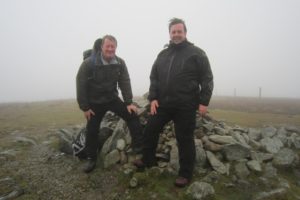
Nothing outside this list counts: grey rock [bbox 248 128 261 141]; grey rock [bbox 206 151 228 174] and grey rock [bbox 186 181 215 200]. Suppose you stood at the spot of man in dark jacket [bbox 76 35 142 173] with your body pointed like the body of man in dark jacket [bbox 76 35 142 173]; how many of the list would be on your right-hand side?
0

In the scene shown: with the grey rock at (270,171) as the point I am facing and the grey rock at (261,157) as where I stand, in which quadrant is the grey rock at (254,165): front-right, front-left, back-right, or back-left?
front-right

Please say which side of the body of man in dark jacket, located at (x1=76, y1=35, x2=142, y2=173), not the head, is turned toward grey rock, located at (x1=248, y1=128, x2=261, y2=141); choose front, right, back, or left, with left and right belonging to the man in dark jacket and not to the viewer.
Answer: left

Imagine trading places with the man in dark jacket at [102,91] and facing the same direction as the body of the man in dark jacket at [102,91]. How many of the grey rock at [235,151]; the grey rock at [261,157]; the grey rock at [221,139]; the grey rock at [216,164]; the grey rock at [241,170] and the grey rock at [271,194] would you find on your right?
0

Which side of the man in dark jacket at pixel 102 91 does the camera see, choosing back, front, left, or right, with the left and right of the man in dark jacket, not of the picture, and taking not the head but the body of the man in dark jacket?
front

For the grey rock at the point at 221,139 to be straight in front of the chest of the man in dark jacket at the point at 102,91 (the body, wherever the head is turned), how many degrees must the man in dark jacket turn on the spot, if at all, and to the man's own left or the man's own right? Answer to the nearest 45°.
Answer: approximately 90° to the man's own left

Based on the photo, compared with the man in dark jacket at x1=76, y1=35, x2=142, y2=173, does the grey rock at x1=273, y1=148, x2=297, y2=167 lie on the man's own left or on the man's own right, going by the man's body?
on the man's own left

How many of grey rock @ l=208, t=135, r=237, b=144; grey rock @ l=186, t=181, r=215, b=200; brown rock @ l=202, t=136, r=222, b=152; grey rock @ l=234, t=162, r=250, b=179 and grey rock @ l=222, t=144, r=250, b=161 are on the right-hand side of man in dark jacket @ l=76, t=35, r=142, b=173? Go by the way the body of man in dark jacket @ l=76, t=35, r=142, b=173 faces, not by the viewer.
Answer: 0

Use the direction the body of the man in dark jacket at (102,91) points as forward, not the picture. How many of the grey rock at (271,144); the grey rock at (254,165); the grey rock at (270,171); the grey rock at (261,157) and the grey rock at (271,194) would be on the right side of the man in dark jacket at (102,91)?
0

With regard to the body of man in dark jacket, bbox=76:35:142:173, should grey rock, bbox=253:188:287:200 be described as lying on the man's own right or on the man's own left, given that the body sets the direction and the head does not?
on the man's own left

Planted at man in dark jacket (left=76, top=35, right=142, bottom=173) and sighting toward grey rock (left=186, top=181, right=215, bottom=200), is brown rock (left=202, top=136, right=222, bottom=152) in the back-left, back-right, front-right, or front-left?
front-left

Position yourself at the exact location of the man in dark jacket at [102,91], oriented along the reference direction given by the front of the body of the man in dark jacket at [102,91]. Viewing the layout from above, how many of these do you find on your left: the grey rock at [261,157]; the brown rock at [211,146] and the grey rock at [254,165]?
3

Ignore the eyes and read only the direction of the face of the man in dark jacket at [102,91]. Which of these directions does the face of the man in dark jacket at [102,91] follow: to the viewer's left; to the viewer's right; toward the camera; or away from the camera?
toward the camera

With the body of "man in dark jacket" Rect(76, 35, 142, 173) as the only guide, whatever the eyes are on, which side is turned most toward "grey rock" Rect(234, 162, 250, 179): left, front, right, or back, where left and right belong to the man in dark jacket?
left

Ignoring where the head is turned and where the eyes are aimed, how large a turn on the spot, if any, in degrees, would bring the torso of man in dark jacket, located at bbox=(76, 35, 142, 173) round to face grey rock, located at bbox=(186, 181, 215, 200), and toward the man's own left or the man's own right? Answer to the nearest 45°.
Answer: approximately 45° to the man's own left

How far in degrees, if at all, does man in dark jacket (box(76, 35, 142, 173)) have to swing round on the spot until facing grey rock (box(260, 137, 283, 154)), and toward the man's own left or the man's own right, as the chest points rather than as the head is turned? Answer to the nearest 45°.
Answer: approximately 90° to the man's own left

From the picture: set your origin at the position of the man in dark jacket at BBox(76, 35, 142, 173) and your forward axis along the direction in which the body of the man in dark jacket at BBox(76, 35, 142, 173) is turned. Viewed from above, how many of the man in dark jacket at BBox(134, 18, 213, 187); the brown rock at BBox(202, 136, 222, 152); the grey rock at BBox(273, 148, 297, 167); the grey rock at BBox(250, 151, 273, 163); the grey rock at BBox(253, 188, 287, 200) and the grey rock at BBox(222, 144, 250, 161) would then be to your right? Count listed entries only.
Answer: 0
